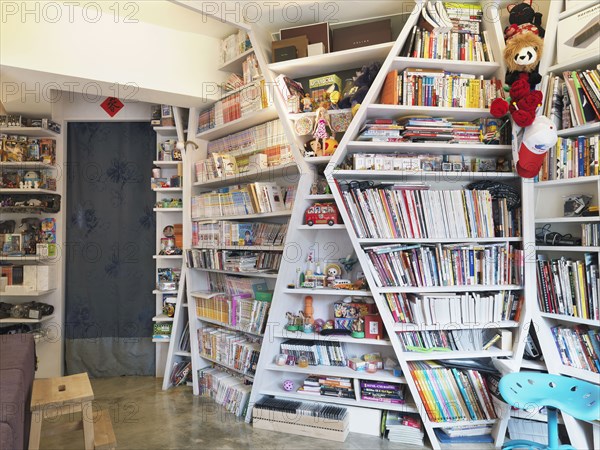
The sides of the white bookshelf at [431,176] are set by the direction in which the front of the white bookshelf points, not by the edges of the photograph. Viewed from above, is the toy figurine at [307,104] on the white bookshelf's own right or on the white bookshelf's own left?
on the white bookshelf's own right

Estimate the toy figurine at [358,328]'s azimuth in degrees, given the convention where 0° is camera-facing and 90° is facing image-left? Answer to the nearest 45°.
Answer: approximately 0°

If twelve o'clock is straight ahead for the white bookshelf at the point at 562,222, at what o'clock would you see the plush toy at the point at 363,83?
The plush toy is roughly at 1 o'clock from the white bookshelf.

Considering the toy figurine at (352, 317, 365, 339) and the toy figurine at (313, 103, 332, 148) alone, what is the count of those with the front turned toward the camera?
2

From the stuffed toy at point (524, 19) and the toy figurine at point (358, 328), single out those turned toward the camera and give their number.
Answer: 2

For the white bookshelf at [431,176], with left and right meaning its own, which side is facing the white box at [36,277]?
right

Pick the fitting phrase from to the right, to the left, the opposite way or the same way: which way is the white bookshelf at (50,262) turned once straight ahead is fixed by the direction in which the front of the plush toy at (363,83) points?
to the left

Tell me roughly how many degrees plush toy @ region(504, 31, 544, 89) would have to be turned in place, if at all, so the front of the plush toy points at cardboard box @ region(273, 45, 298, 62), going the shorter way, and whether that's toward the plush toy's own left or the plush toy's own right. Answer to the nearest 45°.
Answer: approximately 90° to the plush toy's own right
